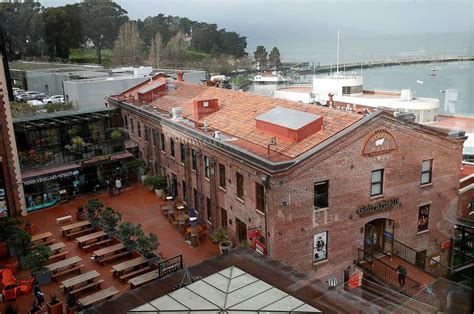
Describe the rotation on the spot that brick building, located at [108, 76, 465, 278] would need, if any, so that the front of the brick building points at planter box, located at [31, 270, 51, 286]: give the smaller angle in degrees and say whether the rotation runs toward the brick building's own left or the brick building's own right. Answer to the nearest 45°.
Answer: approximately 90° to the brick building's own right

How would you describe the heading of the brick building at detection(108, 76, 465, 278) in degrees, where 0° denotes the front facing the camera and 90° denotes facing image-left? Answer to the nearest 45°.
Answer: approximately 315°

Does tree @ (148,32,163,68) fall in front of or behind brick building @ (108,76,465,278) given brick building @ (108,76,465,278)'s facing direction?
behind

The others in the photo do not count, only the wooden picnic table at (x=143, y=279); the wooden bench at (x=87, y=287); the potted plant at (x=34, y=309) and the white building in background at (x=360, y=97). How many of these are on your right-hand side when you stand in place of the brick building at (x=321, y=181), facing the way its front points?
3

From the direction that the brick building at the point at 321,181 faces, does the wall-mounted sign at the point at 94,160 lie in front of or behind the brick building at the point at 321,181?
behind

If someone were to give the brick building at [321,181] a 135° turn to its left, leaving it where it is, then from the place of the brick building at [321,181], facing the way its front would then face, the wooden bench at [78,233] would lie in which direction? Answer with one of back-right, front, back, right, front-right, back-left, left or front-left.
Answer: left

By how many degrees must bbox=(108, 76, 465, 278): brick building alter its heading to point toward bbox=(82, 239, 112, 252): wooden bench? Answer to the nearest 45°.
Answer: approximately 135° to its right

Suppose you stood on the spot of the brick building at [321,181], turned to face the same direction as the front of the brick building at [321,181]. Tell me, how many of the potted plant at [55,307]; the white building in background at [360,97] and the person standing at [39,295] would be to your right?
2

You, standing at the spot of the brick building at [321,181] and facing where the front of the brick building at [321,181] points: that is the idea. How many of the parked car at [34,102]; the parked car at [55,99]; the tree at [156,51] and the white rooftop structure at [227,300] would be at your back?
3

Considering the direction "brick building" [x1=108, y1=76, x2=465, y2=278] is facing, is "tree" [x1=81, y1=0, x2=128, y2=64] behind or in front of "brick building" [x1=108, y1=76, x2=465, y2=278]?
behind

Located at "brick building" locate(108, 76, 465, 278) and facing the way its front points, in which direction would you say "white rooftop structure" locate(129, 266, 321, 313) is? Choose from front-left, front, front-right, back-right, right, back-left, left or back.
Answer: front-right

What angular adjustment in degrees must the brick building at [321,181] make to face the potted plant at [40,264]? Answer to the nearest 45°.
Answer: approximately 90° to its right
